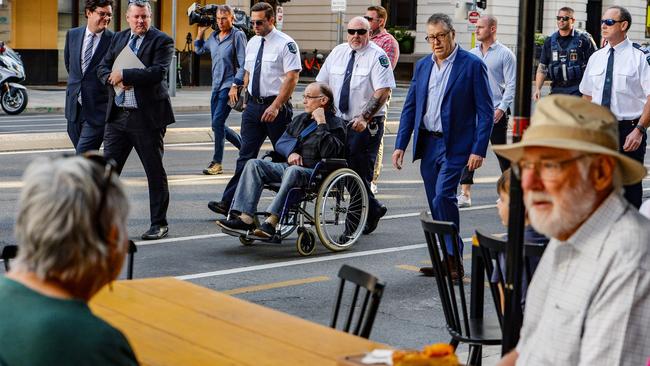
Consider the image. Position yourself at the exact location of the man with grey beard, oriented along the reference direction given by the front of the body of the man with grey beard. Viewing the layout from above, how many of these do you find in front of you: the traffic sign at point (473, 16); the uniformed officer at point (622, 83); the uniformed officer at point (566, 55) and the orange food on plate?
1

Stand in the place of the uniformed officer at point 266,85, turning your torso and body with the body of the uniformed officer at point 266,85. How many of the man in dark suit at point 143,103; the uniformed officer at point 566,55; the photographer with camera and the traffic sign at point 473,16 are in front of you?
1

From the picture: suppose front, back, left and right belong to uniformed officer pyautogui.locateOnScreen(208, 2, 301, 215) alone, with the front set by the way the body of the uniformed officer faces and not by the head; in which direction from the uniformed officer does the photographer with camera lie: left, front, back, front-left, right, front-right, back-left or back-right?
back-right

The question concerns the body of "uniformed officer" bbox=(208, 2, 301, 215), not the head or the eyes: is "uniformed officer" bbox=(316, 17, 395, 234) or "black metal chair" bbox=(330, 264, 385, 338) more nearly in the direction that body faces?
the black metal chair

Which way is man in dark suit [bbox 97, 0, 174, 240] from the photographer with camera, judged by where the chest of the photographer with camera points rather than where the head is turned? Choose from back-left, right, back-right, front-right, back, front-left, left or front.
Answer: front-left

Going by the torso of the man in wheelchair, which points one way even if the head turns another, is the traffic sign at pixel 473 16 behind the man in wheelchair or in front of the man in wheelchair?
behind

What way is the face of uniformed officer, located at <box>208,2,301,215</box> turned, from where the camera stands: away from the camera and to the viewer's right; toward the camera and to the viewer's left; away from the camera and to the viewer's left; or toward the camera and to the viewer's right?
toward the camera and to the viewer's left

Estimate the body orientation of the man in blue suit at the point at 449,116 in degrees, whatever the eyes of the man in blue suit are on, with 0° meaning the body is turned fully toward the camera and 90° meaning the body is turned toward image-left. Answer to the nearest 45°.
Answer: approximately 45°

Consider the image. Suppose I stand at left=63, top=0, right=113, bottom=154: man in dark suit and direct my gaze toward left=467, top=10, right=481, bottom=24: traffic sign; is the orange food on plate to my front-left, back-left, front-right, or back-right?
back-right

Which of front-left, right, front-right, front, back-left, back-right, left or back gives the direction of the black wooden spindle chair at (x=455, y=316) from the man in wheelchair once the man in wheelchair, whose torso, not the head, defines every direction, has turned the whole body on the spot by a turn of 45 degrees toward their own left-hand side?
front

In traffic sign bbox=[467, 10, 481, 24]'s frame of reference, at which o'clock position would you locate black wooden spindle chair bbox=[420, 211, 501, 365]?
The black wooden spindle chair is roughly at 12 o'clock from the traffic sign.
